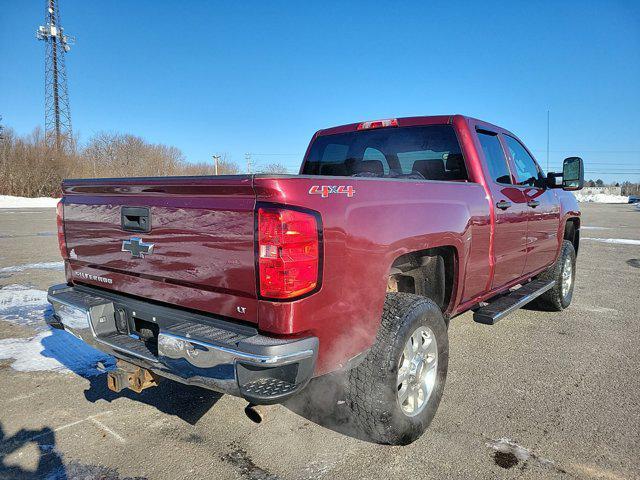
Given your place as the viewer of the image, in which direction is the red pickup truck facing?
facing away from the viewer and to the right of the viewer
